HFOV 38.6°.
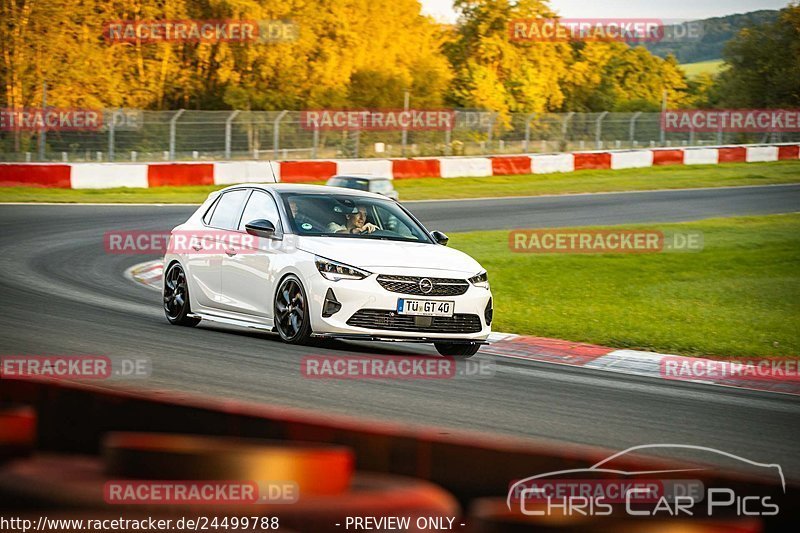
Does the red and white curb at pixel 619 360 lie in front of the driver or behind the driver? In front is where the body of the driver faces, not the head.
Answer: in front

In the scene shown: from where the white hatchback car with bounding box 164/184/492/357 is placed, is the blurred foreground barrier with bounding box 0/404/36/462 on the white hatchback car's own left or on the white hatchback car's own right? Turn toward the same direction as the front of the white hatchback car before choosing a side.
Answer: on the white hatchback car's own right

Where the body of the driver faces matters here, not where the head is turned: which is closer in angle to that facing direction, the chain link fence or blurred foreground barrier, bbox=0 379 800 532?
the blurred foreground barrier

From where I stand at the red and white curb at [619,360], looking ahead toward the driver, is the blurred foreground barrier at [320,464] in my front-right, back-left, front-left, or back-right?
back-left

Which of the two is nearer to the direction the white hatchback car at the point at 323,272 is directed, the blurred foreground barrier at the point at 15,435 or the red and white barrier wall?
the blurred foreground barrier

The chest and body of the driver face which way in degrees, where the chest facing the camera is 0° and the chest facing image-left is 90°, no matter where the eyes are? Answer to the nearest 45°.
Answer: approximately 315°

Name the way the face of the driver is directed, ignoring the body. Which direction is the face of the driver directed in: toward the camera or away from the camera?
toward the camera

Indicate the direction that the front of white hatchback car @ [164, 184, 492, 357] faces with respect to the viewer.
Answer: facing the viewer and to the right of the viewer

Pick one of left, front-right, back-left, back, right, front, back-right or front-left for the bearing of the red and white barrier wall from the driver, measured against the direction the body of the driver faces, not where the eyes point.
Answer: back-left

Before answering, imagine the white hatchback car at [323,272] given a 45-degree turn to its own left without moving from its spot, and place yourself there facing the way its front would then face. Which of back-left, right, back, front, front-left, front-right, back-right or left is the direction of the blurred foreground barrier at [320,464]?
right
